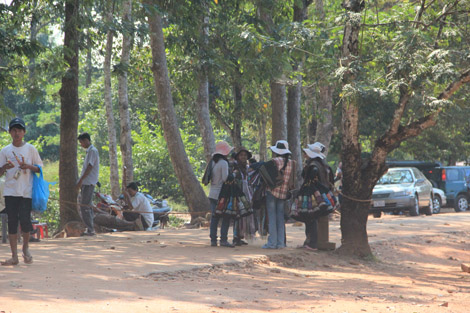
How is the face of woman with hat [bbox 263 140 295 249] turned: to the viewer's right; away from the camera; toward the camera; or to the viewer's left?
away from the camera

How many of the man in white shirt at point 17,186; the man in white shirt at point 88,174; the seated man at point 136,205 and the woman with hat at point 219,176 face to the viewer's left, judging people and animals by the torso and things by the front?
2

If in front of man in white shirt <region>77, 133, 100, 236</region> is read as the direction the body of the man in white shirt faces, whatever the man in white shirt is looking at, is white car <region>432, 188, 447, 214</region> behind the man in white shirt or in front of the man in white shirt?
behind

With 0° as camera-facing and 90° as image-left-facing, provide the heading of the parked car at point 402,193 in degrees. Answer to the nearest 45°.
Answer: approximately 45°

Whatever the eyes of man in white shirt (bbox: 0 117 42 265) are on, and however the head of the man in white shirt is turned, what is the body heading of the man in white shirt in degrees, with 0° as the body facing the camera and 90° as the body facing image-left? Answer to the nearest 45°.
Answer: approximately 0°

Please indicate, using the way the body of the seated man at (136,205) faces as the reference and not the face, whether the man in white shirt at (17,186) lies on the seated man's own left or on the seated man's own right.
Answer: on the seated man's own left

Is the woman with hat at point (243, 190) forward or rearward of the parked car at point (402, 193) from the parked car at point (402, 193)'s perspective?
forward

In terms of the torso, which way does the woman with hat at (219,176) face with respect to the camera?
to the viewer's right

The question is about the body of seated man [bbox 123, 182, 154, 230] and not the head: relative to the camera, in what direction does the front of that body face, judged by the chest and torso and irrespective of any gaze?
to the viewer's left

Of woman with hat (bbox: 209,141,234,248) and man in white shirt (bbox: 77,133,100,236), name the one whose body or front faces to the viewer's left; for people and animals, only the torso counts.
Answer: the man in white shirt

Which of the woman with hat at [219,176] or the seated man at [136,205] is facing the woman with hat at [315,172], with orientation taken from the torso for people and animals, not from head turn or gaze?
the woman with hat at [219,176]
